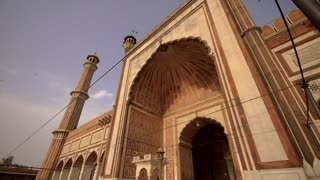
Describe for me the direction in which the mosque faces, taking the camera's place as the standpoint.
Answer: facing the viewer and to the left of the viewer

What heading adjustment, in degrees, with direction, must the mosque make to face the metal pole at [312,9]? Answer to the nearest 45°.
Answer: approximately 45° to its left
